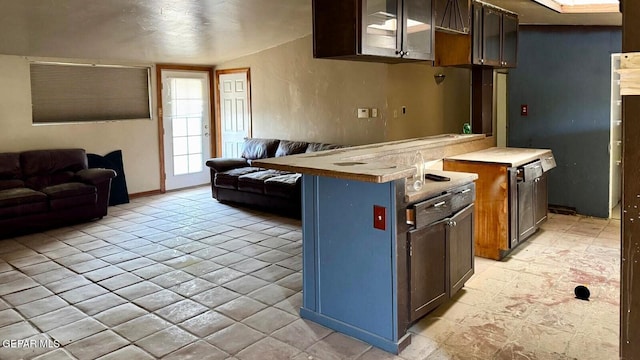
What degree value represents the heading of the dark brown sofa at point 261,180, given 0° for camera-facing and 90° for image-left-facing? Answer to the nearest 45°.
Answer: approximately 45°

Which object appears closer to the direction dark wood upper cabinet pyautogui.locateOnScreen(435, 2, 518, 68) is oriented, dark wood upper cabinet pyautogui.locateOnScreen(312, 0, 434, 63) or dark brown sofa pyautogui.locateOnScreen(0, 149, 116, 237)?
the dark wood upper cabinet

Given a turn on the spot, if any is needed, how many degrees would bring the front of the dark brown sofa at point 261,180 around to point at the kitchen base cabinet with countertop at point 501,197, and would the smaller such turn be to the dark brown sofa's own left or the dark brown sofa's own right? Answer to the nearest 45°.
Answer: approximately 90° to the dark brown sofa's own left

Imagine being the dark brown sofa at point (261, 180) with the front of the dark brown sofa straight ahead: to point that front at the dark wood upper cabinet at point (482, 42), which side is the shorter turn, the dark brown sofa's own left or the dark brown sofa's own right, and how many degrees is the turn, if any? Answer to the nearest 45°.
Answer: approximately 90° to the dark brown sofa's own left
